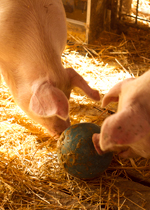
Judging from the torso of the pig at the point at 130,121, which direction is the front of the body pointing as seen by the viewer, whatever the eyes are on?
to the viewer's left

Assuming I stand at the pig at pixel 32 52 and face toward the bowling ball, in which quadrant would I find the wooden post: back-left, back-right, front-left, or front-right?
back-left

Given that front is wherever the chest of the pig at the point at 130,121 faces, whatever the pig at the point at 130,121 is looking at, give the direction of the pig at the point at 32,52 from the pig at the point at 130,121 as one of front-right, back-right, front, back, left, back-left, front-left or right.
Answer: front-right

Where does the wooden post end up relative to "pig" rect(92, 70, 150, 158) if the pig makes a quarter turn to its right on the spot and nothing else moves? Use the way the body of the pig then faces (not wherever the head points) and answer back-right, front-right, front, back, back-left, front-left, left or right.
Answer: front
